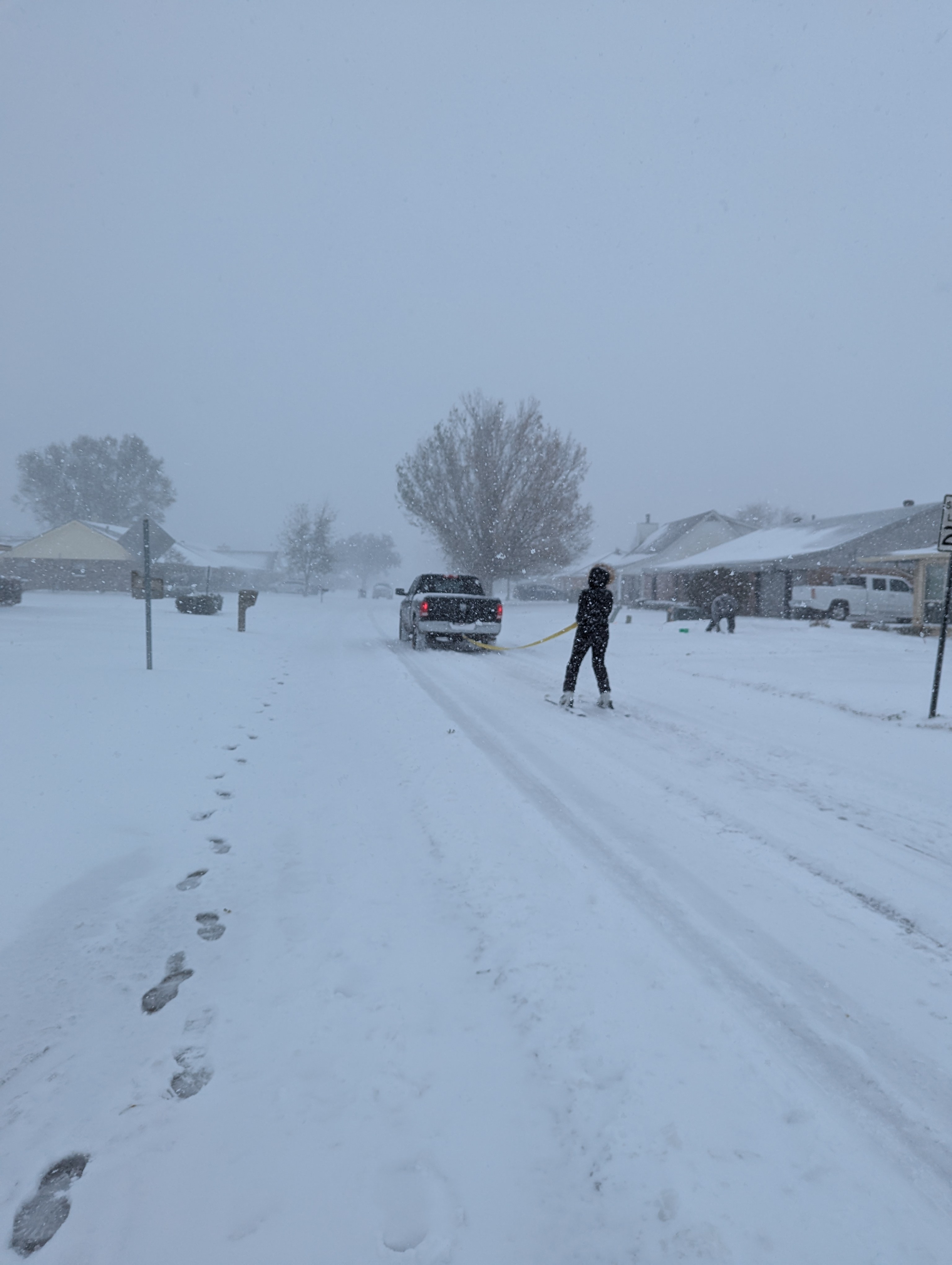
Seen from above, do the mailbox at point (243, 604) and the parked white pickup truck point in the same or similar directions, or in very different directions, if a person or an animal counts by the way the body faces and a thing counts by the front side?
same or similar directions

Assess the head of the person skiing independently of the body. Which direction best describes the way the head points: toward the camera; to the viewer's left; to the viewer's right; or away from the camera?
away from the camera

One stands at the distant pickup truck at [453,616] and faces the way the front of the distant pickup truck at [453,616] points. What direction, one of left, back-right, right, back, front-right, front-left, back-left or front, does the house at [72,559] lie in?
front-left

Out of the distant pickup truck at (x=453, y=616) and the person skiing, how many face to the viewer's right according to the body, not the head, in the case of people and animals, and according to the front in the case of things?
0

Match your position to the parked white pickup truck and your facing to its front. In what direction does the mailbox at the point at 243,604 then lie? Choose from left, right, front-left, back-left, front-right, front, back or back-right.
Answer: back

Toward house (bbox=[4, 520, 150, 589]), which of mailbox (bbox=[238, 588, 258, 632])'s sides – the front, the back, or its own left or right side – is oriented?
left

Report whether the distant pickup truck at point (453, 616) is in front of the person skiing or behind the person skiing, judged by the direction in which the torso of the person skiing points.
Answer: in front

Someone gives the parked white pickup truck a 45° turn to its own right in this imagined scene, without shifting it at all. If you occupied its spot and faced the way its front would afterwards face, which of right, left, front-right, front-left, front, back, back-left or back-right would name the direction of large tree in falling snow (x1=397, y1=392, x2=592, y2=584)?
back

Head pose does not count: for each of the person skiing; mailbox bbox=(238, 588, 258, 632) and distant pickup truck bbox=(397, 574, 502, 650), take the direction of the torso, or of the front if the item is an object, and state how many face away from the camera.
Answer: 2

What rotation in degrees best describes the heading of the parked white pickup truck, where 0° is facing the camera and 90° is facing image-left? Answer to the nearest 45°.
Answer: approximately 225°

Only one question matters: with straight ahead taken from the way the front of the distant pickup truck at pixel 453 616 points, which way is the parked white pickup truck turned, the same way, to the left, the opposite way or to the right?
to the right

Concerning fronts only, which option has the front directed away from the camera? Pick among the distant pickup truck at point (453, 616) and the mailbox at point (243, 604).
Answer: the distant pickup truck

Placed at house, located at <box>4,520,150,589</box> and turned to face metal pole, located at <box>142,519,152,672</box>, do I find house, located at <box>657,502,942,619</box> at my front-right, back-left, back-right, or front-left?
front-left

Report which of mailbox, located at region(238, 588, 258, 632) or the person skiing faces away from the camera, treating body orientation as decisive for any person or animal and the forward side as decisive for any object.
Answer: the person skiing

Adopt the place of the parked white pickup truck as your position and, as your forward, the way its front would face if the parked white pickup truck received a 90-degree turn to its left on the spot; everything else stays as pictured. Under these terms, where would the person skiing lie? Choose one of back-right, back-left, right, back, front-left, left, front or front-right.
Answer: back-left

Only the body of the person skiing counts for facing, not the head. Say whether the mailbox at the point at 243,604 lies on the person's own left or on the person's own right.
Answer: on the person's own left

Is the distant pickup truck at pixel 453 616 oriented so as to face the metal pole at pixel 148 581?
no

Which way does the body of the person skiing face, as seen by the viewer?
away from the camera

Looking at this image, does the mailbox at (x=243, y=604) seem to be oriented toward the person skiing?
no

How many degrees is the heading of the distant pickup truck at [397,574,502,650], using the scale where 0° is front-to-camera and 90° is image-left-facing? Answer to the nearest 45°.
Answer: approximately 180°

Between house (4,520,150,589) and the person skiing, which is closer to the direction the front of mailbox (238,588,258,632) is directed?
the person skiing

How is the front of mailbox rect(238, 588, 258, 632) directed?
to the viewer's right

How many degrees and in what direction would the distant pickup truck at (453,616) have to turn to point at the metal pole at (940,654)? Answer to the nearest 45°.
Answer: approximately 135° to its right
